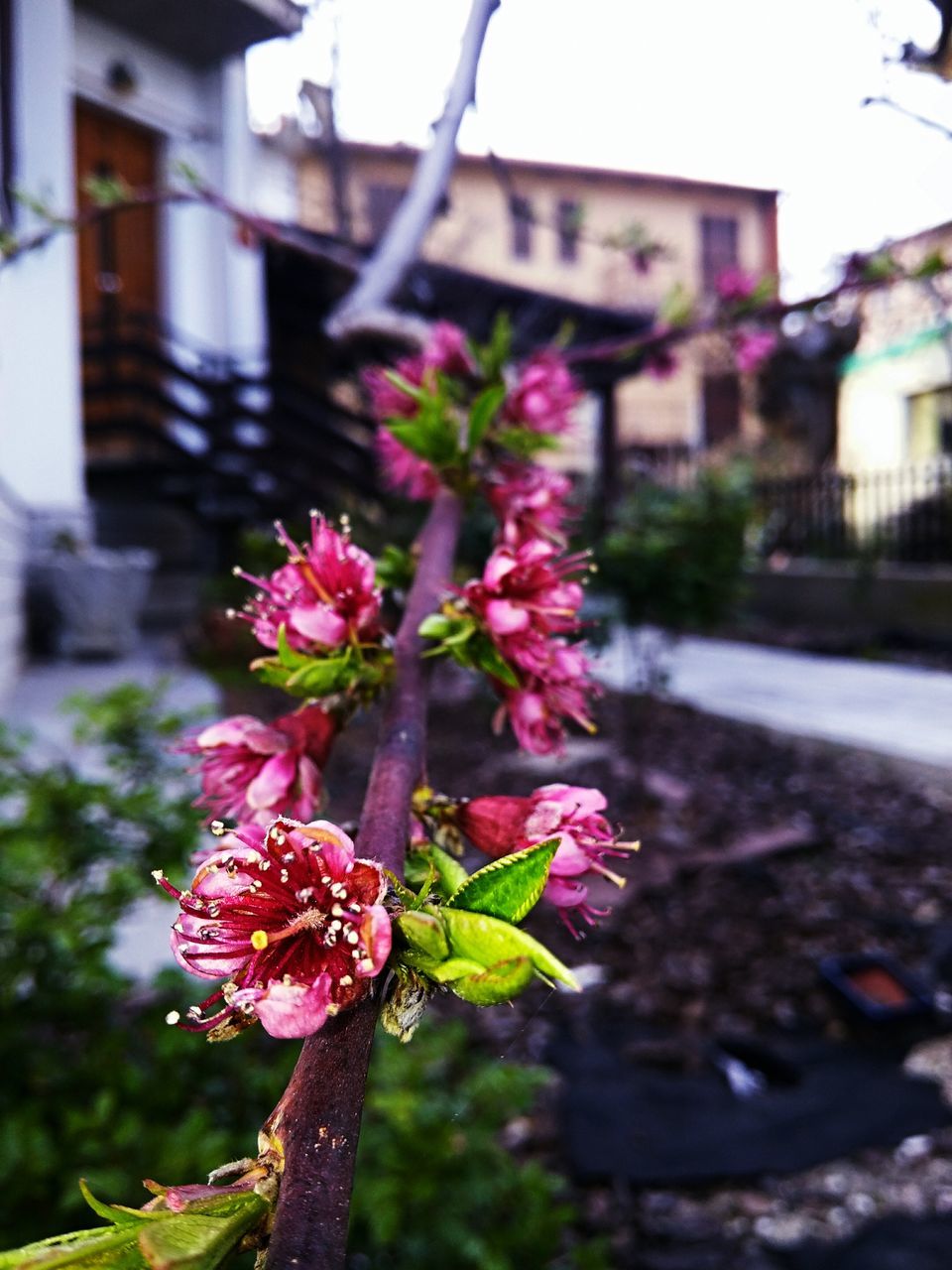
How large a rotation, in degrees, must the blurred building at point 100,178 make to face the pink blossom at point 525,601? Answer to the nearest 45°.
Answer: approximately 45° to its right

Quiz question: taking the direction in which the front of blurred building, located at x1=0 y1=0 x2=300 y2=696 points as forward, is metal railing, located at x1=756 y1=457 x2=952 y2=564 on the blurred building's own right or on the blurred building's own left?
on the blurred building's own left

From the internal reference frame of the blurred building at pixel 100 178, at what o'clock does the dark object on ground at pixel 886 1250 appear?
The dark object on ground is roughly at 1 o'clock from the blurred building.

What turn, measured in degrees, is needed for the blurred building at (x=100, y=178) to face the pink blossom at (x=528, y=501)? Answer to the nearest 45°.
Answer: approximately 45° to its right

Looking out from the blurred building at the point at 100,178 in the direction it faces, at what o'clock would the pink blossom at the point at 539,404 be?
The pink blossom is roughly at 1 o'clock from the blurred building.

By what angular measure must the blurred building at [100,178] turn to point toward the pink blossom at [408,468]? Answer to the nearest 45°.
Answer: approximately 45° to its right

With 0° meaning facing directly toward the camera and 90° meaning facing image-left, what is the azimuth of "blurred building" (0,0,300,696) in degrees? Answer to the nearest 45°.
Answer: approximately 315°

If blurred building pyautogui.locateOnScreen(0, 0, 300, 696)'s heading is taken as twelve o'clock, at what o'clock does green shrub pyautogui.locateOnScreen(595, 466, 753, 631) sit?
The green shrub is roughly at 11 o'clock from the blurred building.

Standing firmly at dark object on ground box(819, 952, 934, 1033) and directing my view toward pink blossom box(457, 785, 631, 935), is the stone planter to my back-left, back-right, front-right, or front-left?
back-right
